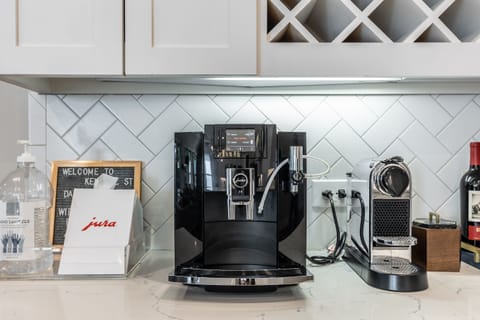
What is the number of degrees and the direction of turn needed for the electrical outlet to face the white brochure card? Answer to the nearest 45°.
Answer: approximately 45° to its right

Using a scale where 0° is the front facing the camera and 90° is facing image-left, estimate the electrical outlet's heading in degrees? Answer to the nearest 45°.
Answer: approximately 0°

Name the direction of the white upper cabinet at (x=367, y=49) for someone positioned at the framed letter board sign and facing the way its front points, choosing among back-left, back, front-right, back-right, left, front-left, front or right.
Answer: front-left

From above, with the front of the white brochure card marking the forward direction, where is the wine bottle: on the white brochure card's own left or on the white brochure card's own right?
on the white brochure card's own left

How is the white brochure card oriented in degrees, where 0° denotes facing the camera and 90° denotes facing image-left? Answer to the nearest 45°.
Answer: approximately 0°

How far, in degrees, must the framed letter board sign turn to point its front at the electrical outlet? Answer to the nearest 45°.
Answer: approximately 90° to its left

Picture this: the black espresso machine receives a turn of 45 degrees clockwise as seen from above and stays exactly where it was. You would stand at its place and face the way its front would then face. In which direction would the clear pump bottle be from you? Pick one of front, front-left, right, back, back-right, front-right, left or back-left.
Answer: front-right

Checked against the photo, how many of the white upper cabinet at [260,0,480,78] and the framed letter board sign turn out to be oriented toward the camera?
2
